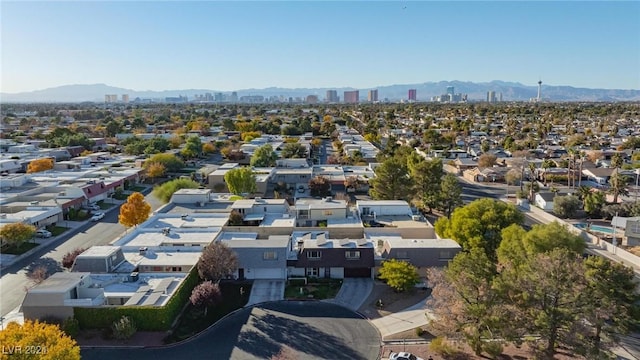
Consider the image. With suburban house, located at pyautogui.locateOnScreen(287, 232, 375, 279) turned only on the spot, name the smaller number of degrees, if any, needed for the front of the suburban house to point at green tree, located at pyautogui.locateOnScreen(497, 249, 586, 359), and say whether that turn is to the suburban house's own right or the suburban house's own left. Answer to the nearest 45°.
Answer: approximately 45° to the suburban house's own left

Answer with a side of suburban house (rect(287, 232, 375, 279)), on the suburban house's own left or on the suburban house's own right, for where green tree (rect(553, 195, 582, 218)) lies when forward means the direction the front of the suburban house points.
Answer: on the suburban house's own left

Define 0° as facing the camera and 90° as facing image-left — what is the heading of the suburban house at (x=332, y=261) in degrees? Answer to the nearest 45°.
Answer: approximately 0°

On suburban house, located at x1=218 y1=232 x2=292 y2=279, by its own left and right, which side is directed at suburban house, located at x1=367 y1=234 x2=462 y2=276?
left

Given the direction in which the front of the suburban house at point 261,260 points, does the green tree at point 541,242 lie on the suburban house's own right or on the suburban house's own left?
on the suburban house's own left

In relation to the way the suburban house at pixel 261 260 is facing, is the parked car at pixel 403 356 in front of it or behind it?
in front

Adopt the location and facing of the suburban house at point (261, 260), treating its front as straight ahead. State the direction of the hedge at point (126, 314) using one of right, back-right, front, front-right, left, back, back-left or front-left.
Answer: front-right

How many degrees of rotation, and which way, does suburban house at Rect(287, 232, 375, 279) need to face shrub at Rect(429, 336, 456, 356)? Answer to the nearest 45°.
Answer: approximately 45° to its left

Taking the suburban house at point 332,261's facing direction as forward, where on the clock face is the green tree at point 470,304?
The green tree is roughly at 11 o'clock from the suburban house.

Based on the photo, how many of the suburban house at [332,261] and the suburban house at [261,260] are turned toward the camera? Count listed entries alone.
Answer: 2

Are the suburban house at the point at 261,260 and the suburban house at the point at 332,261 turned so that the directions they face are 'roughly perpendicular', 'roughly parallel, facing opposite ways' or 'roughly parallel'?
roughly parallel

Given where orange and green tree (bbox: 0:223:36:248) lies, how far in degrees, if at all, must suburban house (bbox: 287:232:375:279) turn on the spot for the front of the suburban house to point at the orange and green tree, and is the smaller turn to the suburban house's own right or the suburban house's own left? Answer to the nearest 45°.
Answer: approximately 90° to the suburban house's own right

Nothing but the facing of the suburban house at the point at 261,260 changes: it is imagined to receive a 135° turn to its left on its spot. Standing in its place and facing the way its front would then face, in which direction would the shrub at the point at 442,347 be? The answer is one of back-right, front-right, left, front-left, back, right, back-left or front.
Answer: right

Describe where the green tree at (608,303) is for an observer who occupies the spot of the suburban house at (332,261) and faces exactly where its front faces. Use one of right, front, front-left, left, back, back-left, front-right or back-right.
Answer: front-left

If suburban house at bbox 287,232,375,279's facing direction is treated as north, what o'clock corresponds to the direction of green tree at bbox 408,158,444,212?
The green tree is roughly at 7 o'clock from the suburban house.

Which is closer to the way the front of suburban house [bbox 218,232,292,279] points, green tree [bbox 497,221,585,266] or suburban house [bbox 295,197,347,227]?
the green tree
